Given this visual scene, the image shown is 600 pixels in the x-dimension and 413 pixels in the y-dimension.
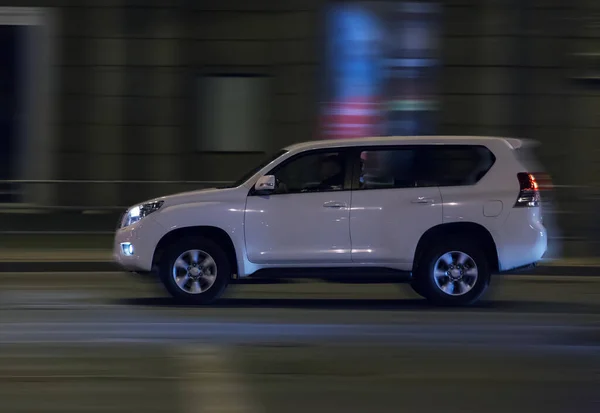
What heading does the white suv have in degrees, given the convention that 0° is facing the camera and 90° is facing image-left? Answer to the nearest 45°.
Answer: approximately 90°
